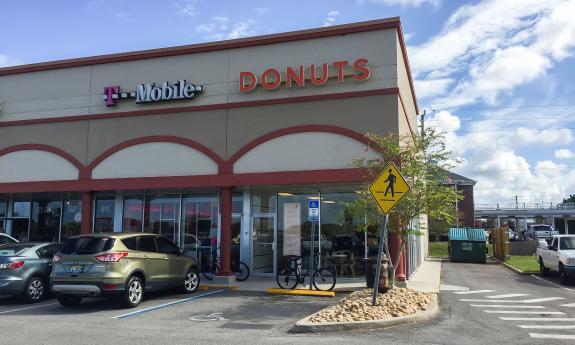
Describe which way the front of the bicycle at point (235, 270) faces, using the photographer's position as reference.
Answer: facing to the left of the viewer

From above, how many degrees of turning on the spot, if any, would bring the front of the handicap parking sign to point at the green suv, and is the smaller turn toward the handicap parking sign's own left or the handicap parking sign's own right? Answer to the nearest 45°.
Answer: approximately 45° to the handicap parking sign's own right

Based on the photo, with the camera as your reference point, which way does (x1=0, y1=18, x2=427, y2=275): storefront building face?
facing the viewer and to the left of the viewer

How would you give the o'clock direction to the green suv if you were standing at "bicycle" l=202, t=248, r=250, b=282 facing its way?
The green suv is roughly at 10 o'clock from the bicycle.

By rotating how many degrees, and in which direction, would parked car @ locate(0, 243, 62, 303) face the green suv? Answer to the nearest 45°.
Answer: approximately 90° to its right

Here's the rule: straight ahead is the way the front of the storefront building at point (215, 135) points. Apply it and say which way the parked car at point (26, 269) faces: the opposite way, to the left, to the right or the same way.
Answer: the opposite way

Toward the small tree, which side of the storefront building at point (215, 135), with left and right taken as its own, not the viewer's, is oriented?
left

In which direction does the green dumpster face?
toward the camera

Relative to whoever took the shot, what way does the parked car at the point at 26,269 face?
facing away from the viewer and to the right of the viewer

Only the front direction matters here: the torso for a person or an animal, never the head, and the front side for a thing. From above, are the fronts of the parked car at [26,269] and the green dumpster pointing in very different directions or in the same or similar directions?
very different directions

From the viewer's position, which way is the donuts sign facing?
facing the viewer

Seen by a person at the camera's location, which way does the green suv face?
facing away from the viewer and to the right of the viewer
